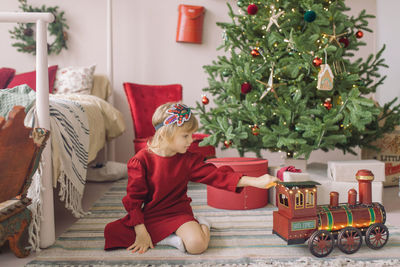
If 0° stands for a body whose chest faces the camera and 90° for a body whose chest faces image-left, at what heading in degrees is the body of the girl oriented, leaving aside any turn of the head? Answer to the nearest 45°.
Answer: approximately 315°

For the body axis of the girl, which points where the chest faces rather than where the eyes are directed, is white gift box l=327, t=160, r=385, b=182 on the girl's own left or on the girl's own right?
on the girl's own left

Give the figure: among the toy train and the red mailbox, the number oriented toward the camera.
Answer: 1

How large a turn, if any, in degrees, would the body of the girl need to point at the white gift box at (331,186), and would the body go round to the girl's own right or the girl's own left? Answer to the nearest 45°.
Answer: approximately 90° to the girl's own left

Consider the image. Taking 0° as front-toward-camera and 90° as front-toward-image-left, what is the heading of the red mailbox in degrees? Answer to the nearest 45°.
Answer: approximately 0°

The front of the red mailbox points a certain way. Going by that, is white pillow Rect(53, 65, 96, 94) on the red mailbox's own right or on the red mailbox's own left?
on the red mailbox's own right

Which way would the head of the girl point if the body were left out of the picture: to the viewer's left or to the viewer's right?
to the viewer's right
